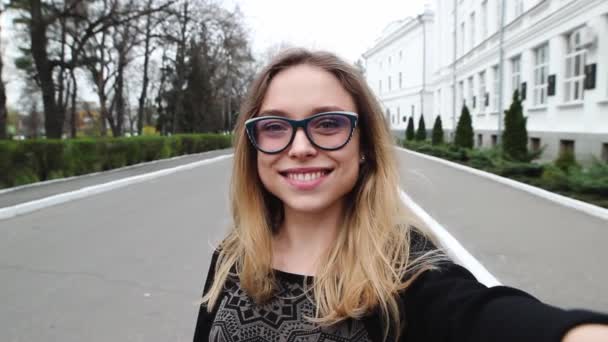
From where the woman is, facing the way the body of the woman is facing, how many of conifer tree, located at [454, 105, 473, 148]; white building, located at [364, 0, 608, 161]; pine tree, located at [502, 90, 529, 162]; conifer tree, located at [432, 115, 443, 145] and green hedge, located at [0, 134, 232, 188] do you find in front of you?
0

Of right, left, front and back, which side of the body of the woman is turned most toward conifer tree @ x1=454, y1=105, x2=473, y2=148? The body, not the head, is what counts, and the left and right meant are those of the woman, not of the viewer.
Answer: back

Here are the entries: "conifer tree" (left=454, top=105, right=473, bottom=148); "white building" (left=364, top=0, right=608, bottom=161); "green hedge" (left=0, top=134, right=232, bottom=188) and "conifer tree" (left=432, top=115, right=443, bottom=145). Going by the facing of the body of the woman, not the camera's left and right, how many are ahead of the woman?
0

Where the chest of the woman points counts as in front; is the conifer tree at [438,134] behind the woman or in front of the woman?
behind

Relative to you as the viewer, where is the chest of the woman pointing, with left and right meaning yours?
facing the viewer

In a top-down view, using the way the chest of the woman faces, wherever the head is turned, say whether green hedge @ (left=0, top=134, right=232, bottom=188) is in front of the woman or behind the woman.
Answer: behind

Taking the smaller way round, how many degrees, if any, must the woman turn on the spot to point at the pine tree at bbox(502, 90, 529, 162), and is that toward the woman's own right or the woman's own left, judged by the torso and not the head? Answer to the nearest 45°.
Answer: approximately 180°

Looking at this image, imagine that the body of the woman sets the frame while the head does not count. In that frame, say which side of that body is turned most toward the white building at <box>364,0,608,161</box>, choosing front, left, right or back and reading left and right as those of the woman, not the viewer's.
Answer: back

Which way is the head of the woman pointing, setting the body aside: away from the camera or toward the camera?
toward the camera

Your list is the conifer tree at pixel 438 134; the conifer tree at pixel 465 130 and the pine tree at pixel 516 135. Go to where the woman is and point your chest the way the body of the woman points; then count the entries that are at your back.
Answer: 3

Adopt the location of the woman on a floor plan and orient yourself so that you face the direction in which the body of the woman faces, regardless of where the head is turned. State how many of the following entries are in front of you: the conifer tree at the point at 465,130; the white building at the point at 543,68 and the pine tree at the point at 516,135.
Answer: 0
